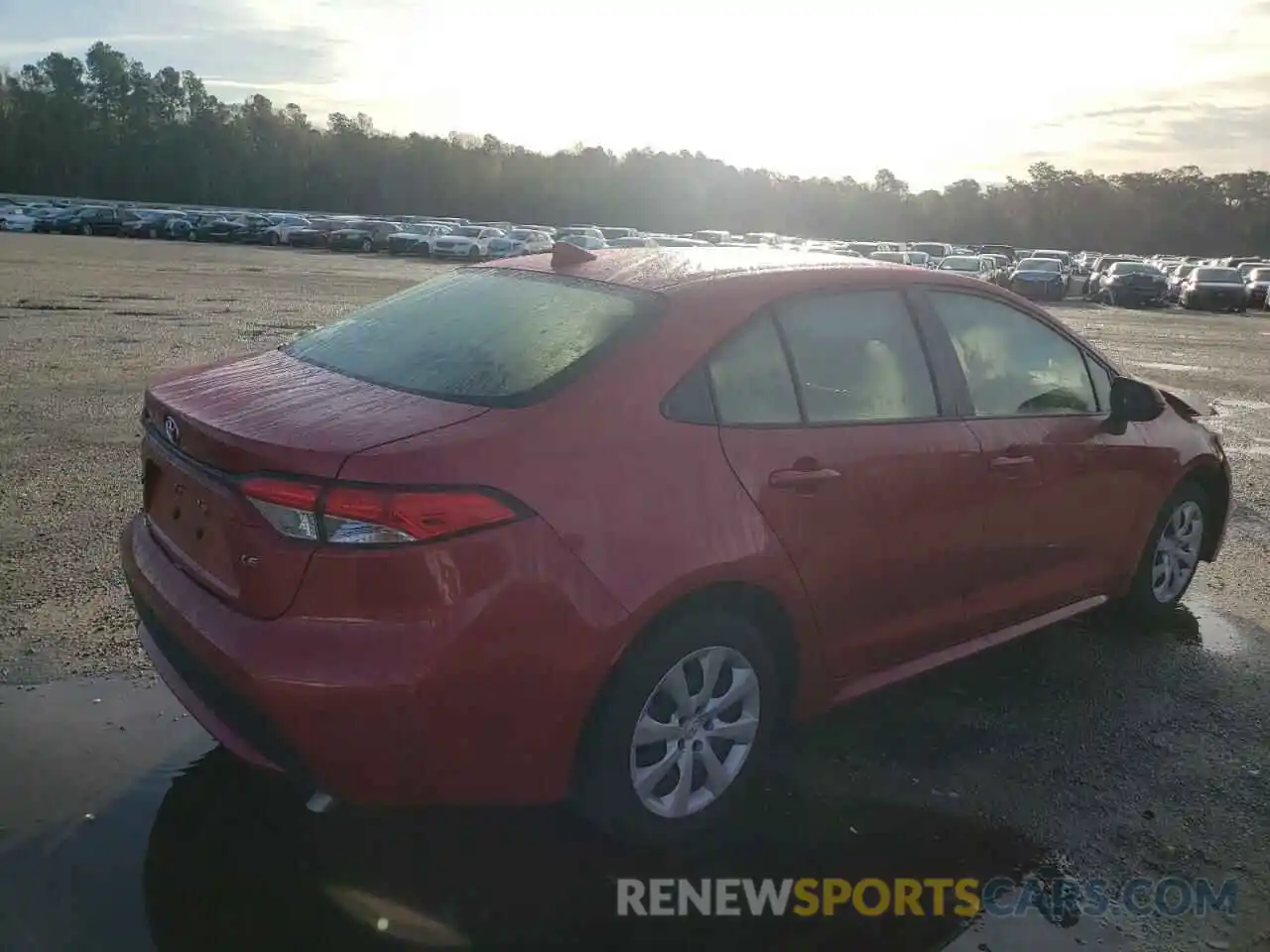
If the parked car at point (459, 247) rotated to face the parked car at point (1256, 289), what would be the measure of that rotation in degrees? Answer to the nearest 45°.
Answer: approximately 90° to its left

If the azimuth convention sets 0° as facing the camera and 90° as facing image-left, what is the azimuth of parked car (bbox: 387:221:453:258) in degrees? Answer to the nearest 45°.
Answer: approximately 45°

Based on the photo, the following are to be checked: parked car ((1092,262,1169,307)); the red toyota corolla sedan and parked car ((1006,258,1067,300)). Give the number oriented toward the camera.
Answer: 2

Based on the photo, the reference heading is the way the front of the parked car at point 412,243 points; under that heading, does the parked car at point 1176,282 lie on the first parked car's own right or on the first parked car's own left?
on the first parked car's own left

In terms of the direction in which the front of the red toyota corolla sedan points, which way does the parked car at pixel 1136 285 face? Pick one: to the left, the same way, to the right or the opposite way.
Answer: the opposite way

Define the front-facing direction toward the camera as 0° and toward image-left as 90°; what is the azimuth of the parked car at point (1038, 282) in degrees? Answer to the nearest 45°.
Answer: approximately 0°

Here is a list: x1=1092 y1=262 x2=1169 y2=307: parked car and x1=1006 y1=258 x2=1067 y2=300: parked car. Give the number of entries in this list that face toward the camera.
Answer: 2

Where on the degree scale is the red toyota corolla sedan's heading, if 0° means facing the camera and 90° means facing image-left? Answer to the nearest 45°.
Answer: approximately 225°

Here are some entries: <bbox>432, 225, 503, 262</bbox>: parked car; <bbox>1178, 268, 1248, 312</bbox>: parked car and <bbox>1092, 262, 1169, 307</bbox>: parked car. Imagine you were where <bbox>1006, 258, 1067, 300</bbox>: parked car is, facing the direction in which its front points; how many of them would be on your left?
2

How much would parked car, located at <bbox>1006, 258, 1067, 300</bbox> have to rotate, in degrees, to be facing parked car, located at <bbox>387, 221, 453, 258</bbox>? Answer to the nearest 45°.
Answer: approximately 90° to its right

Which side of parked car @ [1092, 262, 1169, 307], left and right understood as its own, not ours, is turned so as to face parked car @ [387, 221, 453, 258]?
right

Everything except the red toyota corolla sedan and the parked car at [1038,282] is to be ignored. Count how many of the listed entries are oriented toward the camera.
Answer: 1
